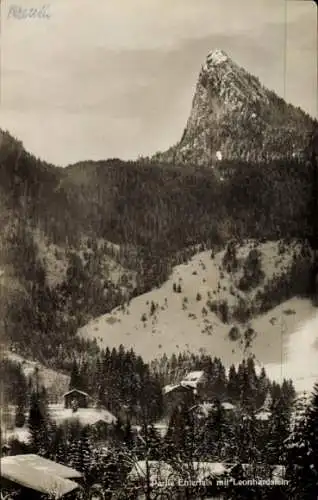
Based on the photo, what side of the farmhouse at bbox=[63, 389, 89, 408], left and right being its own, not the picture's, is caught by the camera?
front

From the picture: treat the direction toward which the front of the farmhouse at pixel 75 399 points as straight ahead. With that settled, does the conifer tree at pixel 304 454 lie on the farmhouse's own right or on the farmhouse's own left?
on the farmhouse's own left
